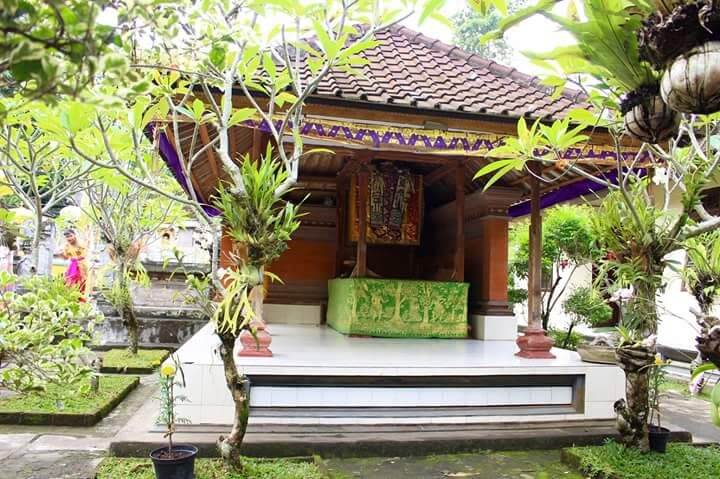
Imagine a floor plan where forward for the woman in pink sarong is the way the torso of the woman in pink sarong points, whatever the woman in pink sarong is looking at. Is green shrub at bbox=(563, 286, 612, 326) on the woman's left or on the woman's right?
on the woman's left

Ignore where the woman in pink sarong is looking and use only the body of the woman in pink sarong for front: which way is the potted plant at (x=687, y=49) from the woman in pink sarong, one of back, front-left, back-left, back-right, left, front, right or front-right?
front-left

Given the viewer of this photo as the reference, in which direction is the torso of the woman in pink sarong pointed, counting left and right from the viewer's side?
facing the viewer and to the left of the viewer

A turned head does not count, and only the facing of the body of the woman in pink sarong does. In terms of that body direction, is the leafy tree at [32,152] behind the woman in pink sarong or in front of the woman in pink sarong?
in front

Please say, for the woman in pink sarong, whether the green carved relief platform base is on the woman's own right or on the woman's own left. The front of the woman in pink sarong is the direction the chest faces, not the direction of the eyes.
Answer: on the woman's own left

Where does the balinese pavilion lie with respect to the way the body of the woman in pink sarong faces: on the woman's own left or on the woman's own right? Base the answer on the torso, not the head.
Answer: on the woman's own left

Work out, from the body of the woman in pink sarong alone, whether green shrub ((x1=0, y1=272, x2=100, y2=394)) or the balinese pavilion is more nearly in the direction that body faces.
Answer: the green shrub

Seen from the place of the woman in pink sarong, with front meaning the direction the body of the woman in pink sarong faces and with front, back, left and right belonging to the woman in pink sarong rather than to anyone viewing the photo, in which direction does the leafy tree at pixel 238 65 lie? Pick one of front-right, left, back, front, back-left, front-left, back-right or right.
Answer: front-left

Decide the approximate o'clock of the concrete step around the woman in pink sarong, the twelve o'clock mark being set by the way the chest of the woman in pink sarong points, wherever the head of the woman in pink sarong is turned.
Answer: The concrete step is roughly at 10 o'clock from the woman in pink sarong.

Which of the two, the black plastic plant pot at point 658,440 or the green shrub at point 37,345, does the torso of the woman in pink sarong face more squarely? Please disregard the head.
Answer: the green shrub
